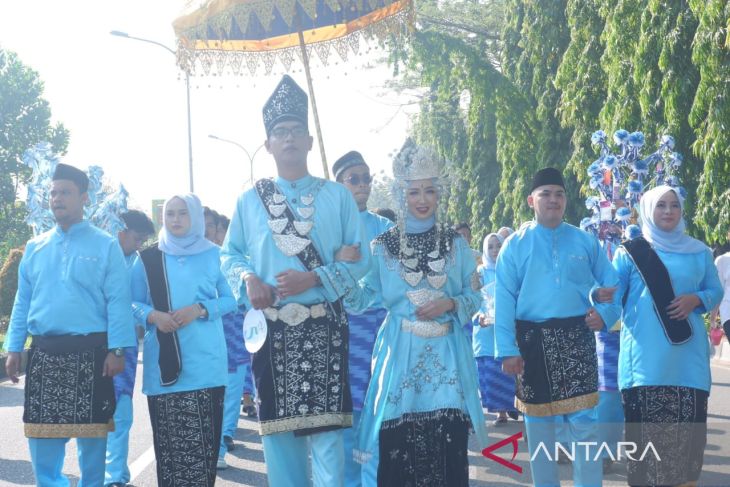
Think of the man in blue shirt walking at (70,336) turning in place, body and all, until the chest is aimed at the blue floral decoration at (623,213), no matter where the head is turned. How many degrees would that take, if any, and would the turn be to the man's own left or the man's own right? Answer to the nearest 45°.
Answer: approximately 90° to the man's own left

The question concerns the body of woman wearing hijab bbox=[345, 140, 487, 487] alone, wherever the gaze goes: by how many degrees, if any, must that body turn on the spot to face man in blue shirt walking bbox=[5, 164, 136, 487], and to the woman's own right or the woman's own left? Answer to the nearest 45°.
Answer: approximately 90° to the woman's own right

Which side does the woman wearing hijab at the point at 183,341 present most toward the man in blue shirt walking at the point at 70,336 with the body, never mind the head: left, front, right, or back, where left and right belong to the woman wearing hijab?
right

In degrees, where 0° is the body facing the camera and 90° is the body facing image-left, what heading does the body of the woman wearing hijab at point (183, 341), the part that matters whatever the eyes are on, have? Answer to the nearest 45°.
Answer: approximately 0°

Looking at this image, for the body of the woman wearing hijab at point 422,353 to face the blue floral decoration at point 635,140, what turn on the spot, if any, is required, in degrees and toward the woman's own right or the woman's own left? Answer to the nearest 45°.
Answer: approximately 135° to the woman's own left

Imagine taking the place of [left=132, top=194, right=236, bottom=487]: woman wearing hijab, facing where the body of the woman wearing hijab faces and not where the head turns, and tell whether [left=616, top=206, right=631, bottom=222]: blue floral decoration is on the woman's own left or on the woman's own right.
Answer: on the woman's own left

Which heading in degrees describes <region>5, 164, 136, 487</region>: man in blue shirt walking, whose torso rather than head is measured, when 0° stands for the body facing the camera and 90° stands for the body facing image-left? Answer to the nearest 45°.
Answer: approximately 0°

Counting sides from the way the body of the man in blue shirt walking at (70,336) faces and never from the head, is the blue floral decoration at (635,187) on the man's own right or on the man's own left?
on the man's own left

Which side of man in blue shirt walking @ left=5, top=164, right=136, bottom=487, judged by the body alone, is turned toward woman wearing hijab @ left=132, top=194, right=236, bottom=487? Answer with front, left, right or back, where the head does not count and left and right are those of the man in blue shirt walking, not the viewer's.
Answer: left
